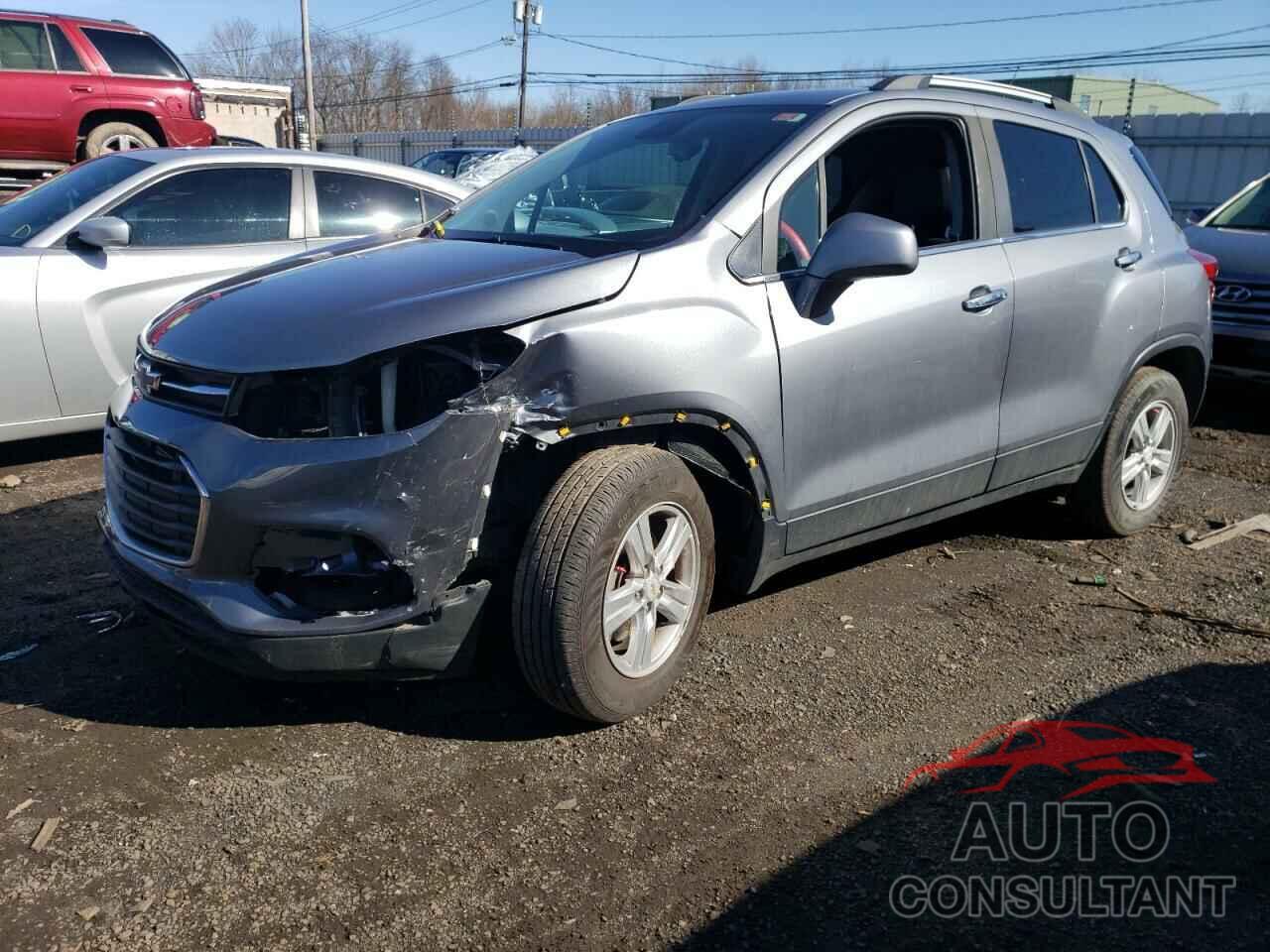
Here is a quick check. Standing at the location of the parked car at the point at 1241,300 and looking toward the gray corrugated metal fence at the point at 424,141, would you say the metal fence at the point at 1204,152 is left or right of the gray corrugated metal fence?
right

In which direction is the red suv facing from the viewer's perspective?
to the viewer's left

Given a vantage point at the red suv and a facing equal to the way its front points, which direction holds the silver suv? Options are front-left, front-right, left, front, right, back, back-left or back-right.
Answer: left

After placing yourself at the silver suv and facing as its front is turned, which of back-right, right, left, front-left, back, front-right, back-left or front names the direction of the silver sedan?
right

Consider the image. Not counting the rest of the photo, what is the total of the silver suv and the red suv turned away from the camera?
0

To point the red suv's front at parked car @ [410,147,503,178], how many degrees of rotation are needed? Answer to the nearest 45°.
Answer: approximately 135° to its right

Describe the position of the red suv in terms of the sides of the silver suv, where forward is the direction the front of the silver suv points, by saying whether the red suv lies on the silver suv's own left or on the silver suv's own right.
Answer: on the silver suv's own right

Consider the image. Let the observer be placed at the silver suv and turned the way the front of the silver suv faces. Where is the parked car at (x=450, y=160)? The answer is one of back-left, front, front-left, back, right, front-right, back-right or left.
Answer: back-right

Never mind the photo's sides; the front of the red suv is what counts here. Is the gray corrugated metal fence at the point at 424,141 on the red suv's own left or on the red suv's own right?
on the red suv's own right

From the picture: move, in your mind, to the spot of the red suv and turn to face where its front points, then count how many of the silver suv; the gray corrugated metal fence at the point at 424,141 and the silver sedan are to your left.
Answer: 2

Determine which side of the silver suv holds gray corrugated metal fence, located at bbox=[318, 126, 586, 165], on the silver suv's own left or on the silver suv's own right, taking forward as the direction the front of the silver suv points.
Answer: on the silver suv's own right

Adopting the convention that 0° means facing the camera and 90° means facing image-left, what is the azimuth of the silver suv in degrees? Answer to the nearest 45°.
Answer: approximately 45°

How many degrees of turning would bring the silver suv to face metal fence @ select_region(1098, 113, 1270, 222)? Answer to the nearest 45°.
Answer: approximately 180°

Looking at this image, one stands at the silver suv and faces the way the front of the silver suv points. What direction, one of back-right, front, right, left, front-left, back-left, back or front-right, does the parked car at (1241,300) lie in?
back
